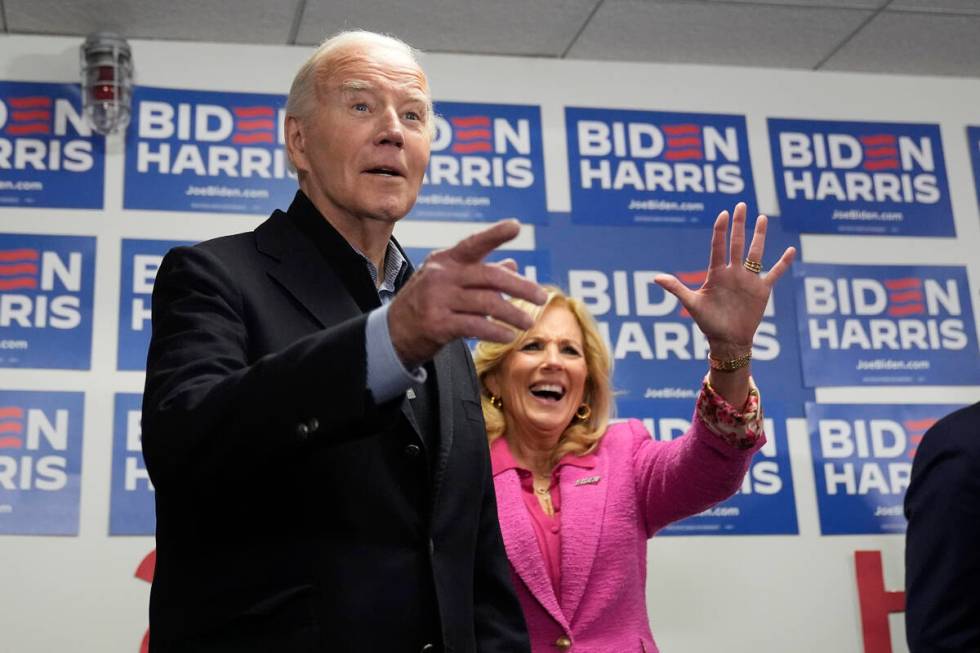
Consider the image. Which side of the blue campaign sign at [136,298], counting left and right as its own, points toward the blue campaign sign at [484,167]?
left

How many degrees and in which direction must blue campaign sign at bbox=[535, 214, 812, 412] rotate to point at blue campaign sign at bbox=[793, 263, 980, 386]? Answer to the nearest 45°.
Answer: approximately 90° to its left

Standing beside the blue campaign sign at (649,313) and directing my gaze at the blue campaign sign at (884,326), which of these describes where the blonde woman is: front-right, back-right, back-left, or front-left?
back-right

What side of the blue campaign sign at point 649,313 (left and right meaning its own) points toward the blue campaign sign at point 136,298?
right

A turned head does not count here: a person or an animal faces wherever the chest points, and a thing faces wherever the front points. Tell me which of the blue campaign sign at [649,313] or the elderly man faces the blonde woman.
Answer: the blue campaign sign

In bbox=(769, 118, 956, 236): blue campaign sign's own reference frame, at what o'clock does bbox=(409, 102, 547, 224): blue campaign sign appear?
bbox=(409, 102, 547, 224): blue campaign sign is roughly at 2 o'clock from bbox=(769, 118, 956, 236): blue campaign sign.

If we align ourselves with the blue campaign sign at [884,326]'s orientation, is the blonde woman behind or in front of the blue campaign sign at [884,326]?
in front
